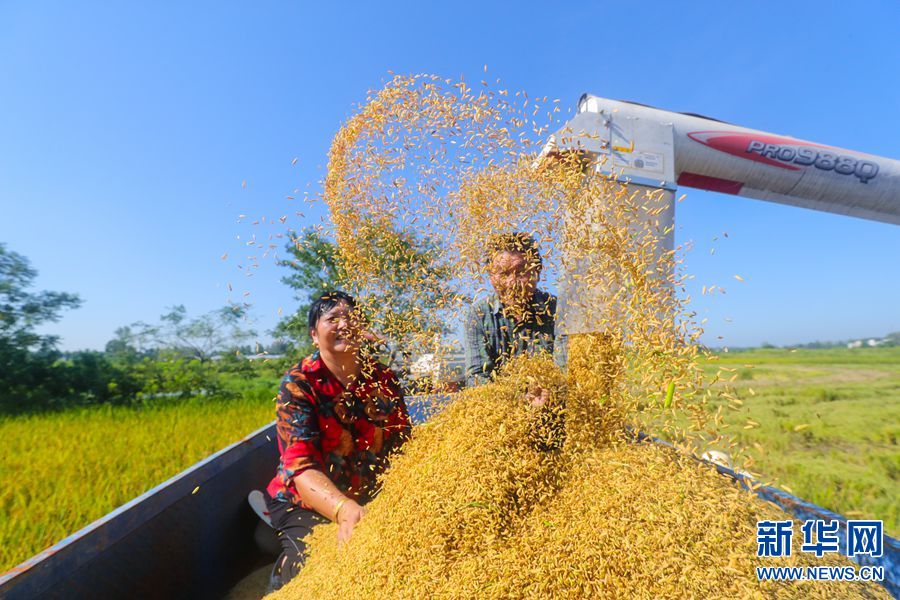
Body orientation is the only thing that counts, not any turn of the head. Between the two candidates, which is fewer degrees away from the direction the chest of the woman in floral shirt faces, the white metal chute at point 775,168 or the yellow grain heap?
the yellow grain heap

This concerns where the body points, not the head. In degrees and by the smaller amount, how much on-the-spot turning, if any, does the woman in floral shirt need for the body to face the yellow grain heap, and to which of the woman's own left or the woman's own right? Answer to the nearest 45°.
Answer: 0° — they already face it

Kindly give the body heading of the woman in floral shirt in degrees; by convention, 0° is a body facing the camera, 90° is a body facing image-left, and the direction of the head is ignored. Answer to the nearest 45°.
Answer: approximately 315°
